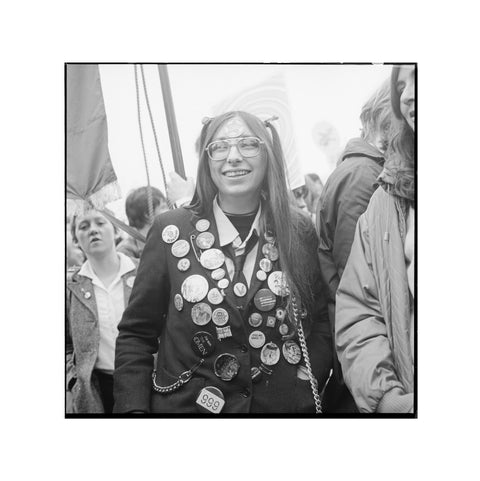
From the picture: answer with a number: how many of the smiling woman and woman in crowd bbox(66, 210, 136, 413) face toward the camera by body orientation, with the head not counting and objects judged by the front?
2

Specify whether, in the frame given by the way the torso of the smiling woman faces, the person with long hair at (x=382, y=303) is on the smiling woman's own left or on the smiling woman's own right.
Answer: on the smiling woman's own left

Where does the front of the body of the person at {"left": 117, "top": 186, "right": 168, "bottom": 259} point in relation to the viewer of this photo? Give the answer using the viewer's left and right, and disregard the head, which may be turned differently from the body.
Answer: facing away from the viewer and to the right of the viewer

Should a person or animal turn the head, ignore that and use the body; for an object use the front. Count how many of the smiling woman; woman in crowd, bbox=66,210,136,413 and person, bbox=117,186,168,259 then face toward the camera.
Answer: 2

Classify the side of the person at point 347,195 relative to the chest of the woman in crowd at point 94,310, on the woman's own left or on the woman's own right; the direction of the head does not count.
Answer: on the woman's own left
